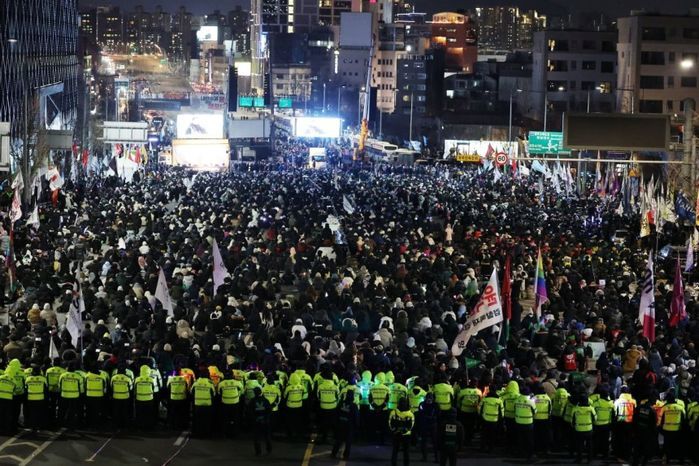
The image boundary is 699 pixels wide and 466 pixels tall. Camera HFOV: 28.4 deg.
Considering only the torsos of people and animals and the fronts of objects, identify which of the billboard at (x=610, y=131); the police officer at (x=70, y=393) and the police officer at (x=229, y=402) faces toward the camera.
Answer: the billboard

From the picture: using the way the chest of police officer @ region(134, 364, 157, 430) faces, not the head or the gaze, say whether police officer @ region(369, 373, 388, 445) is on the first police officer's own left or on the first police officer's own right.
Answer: on the first police officer's own right

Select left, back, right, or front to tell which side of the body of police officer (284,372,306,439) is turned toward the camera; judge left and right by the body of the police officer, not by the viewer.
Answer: back

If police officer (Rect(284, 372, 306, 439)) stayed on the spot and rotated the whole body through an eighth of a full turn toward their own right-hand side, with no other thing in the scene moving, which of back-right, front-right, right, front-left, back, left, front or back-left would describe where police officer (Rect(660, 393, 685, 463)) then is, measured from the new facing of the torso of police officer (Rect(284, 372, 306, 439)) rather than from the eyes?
front-right

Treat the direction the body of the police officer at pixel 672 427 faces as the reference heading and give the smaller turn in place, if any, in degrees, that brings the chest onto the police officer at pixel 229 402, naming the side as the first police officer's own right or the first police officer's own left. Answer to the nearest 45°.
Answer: approximately 90° to the first police officer's own left

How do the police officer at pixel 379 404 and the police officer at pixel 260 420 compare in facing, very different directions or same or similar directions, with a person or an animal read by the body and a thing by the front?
same or similar directions

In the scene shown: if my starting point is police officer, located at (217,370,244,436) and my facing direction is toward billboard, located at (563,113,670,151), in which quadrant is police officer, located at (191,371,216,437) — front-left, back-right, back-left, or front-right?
back-left

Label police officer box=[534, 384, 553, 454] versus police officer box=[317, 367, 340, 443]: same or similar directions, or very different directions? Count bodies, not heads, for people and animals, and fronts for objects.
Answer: same or similar directions

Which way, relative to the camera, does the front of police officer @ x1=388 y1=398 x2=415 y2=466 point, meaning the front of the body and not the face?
away from the camera

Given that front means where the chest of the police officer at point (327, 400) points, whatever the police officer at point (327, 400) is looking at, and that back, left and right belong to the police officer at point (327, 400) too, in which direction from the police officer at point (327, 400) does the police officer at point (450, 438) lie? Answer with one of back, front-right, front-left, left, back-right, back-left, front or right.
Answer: back-right

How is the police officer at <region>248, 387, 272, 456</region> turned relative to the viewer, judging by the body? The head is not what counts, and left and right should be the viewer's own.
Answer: facing away from the viewer

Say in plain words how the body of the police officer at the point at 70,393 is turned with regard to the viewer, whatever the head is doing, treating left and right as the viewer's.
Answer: facing away from the viewer

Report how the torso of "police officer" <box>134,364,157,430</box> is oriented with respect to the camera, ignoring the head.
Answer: away from the camera

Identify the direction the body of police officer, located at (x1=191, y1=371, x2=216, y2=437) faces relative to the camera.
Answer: away from the camera

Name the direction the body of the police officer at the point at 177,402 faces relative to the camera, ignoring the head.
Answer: away from the camera

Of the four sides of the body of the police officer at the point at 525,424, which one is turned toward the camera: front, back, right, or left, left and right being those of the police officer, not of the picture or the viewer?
back

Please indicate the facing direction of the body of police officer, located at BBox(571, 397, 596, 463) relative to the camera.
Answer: away from the camera

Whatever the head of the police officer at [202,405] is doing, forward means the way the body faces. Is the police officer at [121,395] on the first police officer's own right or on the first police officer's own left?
on the first police officer's own left

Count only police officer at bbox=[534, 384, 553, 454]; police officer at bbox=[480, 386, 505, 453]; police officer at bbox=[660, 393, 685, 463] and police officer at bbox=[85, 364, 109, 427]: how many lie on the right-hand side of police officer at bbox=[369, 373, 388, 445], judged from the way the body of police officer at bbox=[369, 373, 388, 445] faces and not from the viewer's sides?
3

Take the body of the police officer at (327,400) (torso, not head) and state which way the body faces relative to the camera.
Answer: away from the camera

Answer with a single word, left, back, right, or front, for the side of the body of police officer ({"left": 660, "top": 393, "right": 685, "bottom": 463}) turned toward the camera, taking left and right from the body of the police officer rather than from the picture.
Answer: back
